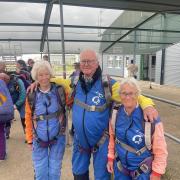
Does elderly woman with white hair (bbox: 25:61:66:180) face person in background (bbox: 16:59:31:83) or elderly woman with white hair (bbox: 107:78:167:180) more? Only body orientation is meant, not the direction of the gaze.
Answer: the elderly woman with white hair

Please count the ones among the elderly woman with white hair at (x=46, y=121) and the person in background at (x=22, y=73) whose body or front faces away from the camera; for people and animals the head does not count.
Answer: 0

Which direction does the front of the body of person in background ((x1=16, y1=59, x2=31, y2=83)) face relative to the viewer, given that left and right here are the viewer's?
facing the viewer and to the left of the viewer

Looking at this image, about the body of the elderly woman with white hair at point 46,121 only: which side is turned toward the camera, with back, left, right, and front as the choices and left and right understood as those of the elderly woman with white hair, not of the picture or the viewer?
front

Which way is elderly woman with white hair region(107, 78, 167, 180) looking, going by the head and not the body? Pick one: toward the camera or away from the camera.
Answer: toward the camera

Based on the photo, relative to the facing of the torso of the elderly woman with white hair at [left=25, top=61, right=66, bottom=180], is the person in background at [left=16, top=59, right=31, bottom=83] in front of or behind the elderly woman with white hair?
behind

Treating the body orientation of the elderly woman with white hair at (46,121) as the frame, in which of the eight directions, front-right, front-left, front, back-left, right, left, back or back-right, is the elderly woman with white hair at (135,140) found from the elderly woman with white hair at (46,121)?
front-left

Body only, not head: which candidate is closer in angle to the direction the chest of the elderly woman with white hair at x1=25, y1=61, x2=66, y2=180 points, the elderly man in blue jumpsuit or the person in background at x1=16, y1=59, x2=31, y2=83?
the elderly man in blue jumpsuit

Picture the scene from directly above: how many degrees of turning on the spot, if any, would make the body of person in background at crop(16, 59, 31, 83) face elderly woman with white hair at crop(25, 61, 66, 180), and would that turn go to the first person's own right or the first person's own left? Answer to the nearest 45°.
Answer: approximately 45° to the first person's own left

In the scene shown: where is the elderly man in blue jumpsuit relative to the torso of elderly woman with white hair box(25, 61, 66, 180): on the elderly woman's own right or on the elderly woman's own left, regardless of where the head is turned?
on the elderly woman's own left

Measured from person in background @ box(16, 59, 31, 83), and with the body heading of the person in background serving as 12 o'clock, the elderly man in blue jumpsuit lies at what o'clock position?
The elderly man in blue jumpsuit is roughly at 10 o'clock from the person in background.
